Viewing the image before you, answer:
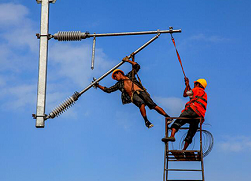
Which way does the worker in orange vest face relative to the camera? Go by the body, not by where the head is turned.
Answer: to the viewer's left

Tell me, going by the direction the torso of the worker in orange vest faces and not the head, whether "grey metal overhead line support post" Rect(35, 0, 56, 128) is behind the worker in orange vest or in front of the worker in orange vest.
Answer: in front

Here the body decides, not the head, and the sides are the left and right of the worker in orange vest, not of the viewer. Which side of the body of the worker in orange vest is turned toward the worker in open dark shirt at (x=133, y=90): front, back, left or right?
front

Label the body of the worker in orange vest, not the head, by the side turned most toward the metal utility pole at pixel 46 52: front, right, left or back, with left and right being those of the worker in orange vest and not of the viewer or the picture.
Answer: front
